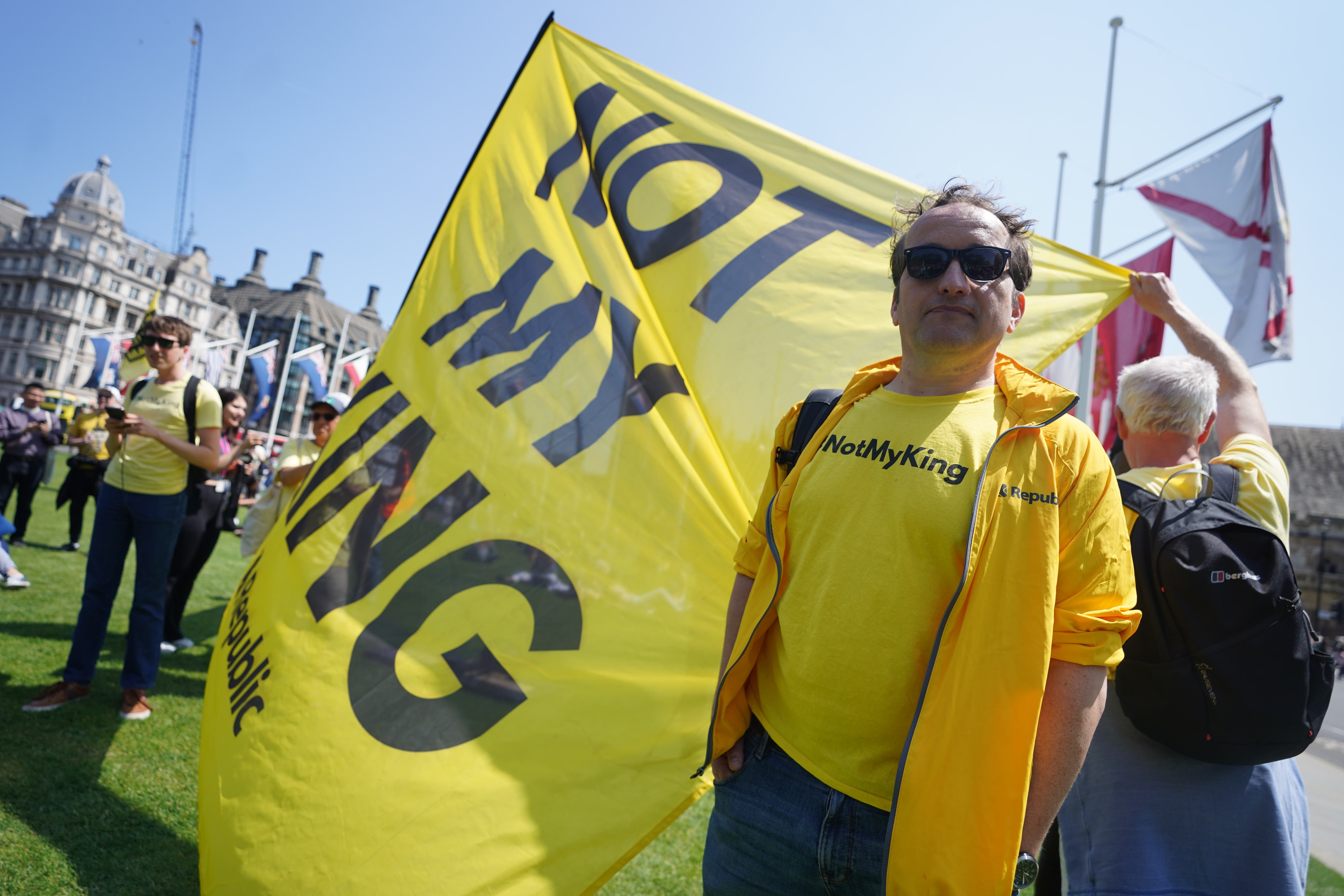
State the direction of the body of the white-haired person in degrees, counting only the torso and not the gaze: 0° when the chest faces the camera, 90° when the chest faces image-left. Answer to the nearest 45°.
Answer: approximately 180°

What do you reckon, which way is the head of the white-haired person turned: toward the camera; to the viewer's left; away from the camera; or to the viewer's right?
away from the camera

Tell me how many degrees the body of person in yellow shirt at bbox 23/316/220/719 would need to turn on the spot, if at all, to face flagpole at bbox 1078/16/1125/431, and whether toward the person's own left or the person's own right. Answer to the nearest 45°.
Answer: approximately 135° to the person's own left

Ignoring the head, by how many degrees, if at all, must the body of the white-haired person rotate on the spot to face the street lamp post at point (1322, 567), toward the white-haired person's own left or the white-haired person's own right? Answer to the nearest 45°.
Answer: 0° — they already face it

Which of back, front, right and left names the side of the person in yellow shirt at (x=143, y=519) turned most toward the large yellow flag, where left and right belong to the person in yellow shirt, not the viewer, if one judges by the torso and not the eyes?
left

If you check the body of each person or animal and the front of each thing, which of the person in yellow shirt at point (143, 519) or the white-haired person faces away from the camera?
the white-haired person

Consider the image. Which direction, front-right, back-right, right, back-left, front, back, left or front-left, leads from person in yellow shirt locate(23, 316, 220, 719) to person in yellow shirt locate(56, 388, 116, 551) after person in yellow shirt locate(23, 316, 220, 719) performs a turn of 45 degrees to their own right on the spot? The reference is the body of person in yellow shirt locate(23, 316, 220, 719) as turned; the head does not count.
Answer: right

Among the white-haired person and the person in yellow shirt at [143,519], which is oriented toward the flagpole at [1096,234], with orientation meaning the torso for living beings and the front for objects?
the white-haired person

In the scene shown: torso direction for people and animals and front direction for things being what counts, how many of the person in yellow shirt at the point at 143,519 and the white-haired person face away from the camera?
1

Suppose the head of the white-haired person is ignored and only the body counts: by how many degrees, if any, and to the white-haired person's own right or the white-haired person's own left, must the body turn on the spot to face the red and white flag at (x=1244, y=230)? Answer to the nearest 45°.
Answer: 0° — they already face it

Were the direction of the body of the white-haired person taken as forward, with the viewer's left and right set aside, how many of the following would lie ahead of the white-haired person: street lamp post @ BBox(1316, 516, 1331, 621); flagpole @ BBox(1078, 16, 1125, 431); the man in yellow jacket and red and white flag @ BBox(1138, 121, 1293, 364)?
3

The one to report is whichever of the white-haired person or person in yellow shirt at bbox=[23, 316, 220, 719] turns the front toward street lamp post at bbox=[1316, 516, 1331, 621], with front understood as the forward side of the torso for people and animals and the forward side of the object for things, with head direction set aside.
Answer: the white-haired person
